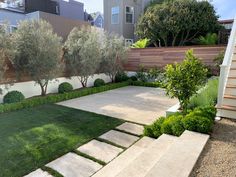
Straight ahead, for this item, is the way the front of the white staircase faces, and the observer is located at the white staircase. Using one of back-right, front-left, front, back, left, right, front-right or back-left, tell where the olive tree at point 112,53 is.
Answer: back-right

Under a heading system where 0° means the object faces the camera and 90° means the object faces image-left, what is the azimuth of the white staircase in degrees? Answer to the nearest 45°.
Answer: approximately 0°

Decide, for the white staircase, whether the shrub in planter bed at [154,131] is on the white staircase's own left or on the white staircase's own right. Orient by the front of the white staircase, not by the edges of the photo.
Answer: on the white staircase's own right

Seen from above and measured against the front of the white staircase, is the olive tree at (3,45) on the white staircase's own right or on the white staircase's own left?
on the white staircase's own right

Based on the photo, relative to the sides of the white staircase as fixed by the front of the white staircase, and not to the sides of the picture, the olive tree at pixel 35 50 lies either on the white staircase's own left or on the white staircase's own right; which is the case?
on the white staircase's own right

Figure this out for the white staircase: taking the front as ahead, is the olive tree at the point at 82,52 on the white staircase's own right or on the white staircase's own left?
on the white staircase's own right

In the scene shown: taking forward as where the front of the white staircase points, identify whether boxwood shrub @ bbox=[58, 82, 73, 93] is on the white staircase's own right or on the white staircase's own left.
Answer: on the white staircase's own right

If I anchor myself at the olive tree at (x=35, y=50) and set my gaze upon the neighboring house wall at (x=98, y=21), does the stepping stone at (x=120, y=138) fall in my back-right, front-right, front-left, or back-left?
back-right

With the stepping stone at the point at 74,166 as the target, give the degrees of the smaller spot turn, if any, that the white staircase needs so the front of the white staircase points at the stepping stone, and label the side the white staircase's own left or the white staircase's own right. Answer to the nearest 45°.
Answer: approximately 45° to the white staircase's own right
